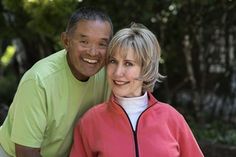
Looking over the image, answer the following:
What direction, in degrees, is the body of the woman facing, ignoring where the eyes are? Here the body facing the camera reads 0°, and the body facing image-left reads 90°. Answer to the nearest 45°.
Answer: approximately 0°

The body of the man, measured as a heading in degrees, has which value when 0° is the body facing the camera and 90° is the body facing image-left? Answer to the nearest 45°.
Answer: approximately 315°

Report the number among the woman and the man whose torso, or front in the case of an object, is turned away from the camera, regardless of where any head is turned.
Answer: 0

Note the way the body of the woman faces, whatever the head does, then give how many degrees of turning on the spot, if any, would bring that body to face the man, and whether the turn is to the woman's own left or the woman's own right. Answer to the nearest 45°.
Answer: approximately 90° to the woman's own right

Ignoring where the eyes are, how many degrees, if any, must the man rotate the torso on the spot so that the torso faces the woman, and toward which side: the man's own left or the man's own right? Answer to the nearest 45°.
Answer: approximately 45° to the man's own left
